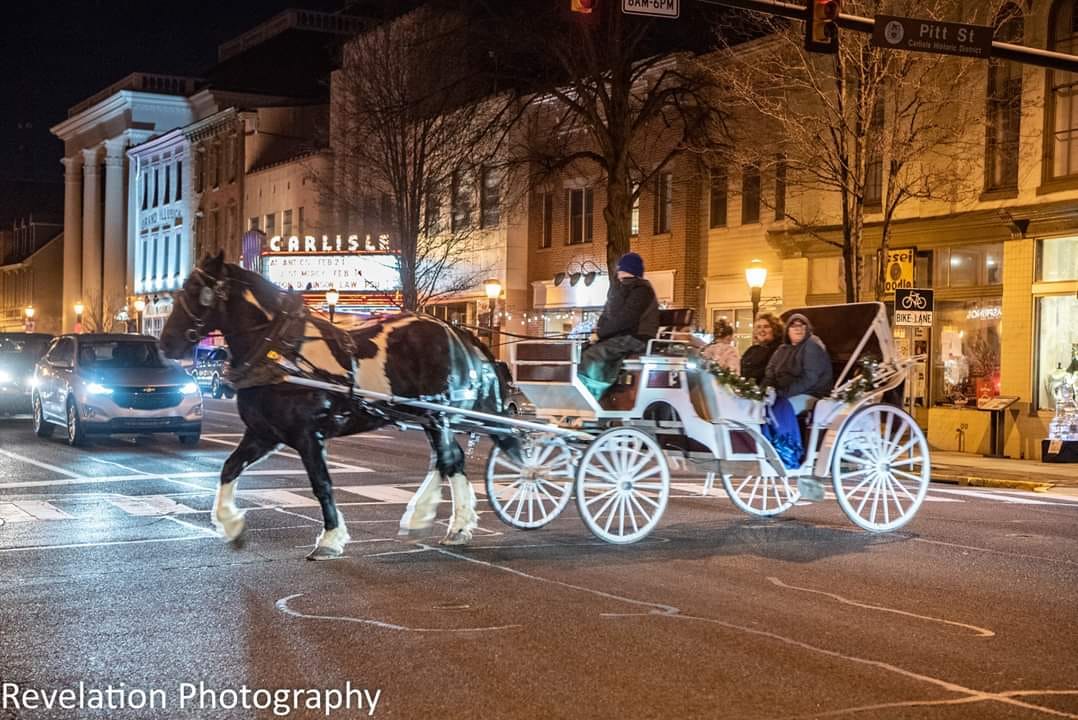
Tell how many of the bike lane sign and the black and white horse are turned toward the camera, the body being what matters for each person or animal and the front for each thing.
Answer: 1

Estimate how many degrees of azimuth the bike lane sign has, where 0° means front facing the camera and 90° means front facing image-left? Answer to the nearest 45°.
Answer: approximately 0°

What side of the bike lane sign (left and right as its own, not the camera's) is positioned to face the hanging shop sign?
back

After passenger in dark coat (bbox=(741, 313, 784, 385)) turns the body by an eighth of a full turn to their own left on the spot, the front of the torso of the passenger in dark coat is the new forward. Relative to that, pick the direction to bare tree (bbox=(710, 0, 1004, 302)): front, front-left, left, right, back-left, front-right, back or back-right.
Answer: back

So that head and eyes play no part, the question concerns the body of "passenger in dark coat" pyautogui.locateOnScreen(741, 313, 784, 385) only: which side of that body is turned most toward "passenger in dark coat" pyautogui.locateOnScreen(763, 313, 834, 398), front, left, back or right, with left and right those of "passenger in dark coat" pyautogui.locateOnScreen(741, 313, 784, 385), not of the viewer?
left

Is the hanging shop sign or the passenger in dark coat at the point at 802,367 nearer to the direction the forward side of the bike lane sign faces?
the passenger in dark coat

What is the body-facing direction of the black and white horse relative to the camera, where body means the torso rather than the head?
to the viewer's left

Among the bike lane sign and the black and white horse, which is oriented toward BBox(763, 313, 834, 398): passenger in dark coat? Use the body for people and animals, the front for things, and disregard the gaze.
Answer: the bike lane sign

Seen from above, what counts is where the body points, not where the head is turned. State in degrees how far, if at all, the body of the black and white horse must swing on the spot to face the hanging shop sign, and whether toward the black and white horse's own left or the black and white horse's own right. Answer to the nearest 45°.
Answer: approximately 135° to the black and white horse's own right
